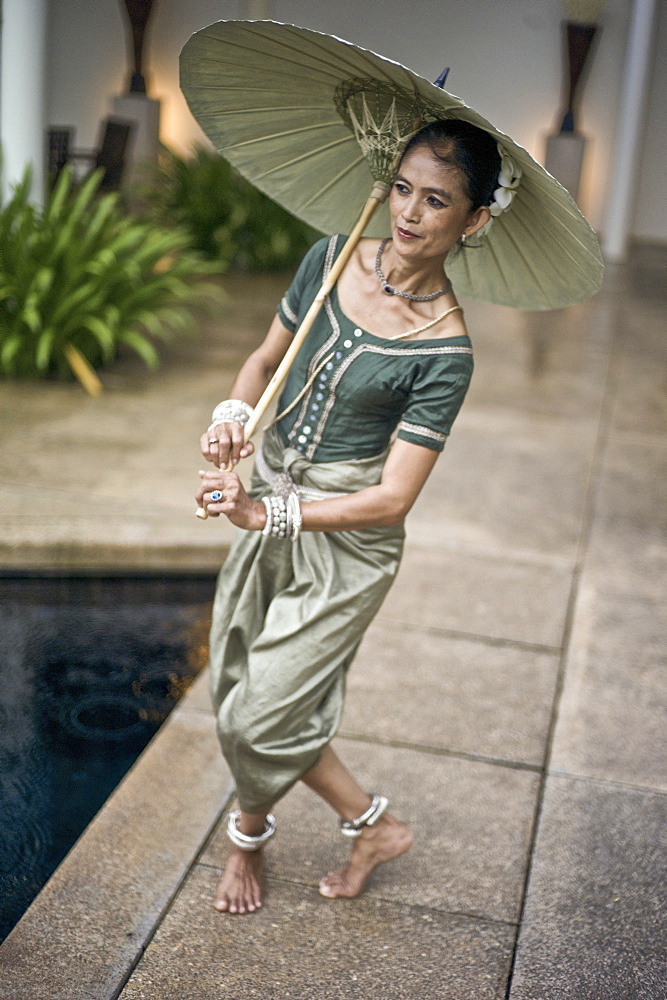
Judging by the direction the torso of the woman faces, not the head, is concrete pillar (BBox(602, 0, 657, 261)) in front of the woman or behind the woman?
behind

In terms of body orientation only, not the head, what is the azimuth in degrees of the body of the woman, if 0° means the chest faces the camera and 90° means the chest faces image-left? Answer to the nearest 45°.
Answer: approximately 45°

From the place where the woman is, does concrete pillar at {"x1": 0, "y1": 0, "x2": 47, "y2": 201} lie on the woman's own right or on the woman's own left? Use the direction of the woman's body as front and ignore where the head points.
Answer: on the woman's own right

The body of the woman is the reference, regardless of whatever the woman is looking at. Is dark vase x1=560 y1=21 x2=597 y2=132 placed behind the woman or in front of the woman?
behind

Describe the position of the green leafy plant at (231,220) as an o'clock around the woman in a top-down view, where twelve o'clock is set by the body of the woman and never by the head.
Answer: The green leafy plant is roughly at 4 o'clock from the woman.

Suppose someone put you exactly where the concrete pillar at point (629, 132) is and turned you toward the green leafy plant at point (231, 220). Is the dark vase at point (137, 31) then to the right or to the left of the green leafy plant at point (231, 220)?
right
